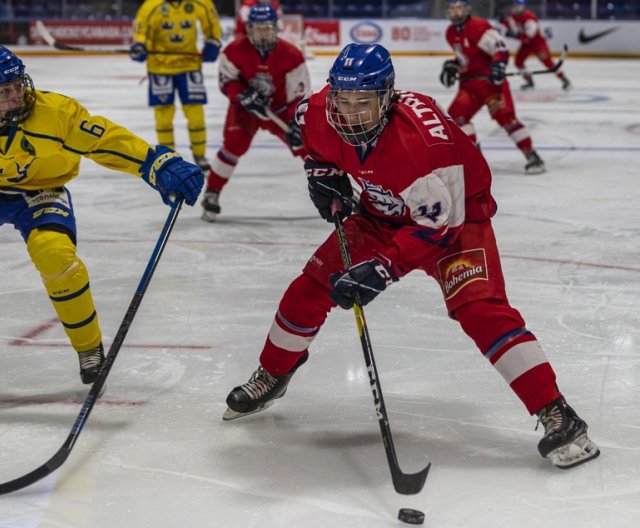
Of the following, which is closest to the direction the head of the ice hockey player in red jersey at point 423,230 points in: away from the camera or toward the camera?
toward the camera

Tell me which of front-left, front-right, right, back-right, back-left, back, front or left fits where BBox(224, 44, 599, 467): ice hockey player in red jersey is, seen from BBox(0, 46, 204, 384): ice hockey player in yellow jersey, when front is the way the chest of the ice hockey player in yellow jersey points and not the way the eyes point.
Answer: front-left

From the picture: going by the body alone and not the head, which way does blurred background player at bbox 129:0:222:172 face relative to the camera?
toward the camera

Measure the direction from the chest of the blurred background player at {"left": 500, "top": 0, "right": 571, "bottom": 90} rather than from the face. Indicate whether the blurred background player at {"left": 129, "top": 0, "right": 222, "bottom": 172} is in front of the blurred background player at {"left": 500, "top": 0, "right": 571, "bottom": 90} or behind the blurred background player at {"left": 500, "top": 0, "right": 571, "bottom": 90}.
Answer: in front

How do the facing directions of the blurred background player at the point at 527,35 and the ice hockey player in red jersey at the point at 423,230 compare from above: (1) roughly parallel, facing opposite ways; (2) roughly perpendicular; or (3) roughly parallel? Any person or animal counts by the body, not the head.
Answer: roughly parallel

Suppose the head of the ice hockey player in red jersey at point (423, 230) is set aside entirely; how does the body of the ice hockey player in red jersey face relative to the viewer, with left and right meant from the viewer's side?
facing the viewer and to the left of the viewer

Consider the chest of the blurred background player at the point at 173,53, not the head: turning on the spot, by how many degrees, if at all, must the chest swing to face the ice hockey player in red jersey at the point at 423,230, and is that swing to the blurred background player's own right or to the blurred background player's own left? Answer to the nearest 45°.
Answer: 0° — they already face them

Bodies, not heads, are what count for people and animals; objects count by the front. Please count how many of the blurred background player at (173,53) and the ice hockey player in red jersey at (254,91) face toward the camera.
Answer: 2

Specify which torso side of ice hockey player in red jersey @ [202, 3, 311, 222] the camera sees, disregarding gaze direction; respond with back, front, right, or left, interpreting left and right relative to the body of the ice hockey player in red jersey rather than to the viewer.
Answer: front

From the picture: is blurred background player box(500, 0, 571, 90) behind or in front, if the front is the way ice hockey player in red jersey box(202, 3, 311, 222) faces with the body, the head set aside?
behind

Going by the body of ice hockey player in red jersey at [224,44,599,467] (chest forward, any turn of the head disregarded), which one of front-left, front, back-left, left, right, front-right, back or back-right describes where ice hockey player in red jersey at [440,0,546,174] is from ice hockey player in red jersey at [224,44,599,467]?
back-right
